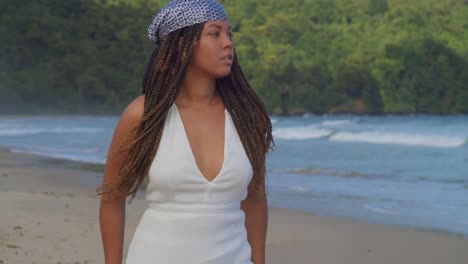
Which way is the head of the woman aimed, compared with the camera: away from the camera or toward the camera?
toward the camera

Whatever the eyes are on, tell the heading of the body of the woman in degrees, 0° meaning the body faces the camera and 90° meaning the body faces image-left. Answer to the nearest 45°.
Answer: approximately 315°
